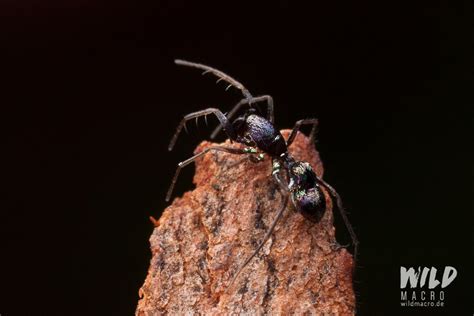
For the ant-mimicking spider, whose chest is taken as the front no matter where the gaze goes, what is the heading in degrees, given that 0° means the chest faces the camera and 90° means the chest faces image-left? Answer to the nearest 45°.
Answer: approximately 135°
